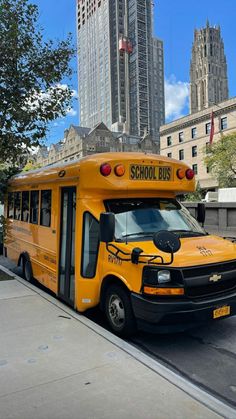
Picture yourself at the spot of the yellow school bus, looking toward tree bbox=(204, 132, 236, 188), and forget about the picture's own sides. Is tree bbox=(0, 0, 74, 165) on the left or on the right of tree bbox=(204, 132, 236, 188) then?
left

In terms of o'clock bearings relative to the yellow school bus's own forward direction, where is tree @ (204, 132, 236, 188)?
The tree is roughly at 8 o'clock from the yellow school bus.

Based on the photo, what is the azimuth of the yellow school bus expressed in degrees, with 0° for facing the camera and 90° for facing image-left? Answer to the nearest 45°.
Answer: approximately 315°

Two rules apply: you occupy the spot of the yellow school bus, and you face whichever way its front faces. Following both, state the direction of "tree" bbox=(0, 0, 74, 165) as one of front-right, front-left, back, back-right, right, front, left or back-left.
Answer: back
